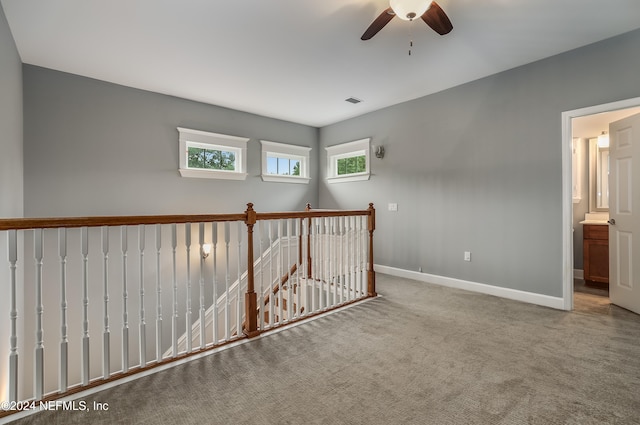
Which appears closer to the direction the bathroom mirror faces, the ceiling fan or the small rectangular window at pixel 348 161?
the ceiling fan

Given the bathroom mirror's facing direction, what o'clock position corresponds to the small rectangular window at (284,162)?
The small rectangular window is roughly at 2 o'clock from the bathroom mirror.

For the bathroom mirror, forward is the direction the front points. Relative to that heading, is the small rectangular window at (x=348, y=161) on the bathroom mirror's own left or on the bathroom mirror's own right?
on the bathroom mirror's own right

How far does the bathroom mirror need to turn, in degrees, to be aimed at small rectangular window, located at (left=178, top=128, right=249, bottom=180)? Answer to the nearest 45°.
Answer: approximately 45° to its right

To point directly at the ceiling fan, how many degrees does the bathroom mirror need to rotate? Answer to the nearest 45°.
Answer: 0° — it already faces it

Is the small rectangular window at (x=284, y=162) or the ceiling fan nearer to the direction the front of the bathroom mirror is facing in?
the ceiling fan

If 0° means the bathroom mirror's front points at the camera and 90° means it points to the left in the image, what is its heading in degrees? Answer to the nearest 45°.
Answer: approximately 0°

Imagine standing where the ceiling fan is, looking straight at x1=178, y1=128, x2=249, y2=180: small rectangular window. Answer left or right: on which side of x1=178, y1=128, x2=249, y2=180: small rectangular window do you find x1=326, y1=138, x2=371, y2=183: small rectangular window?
right

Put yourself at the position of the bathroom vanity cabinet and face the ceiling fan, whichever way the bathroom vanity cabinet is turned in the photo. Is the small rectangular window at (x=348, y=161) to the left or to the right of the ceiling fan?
right
